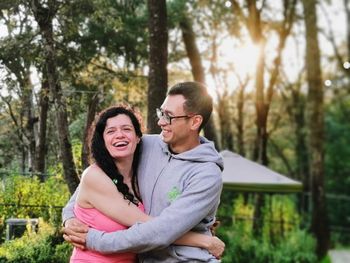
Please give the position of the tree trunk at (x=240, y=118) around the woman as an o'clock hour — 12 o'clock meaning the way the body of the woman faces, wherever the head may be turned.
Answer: The tree trunk is roughly at 8 o'clock from the woman.

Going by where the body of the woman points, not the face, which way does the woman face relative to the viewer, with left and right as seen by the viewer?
facing the viewer and to the right of the viewer

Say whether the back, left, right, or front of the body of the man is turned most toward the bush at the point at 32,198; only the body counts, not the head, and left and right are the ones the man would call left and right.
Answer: right

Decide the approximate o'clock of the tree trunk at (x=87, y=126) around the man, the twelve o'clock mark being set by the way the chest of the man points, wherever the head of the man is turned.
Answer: The tree trunk is roughly at 4 o'clock from the man.

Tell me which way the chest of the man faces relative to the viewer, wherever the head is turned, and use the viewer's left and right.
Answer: facing the viewer and to the left of the viewer

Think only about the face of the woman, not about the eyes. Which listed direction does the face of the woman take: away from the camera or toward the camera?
toward the camera

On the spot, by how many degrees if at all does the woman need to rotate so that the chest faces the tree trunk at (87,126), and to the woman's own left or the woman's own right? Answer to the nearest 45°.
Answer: approximately 135° to the woman's own left
